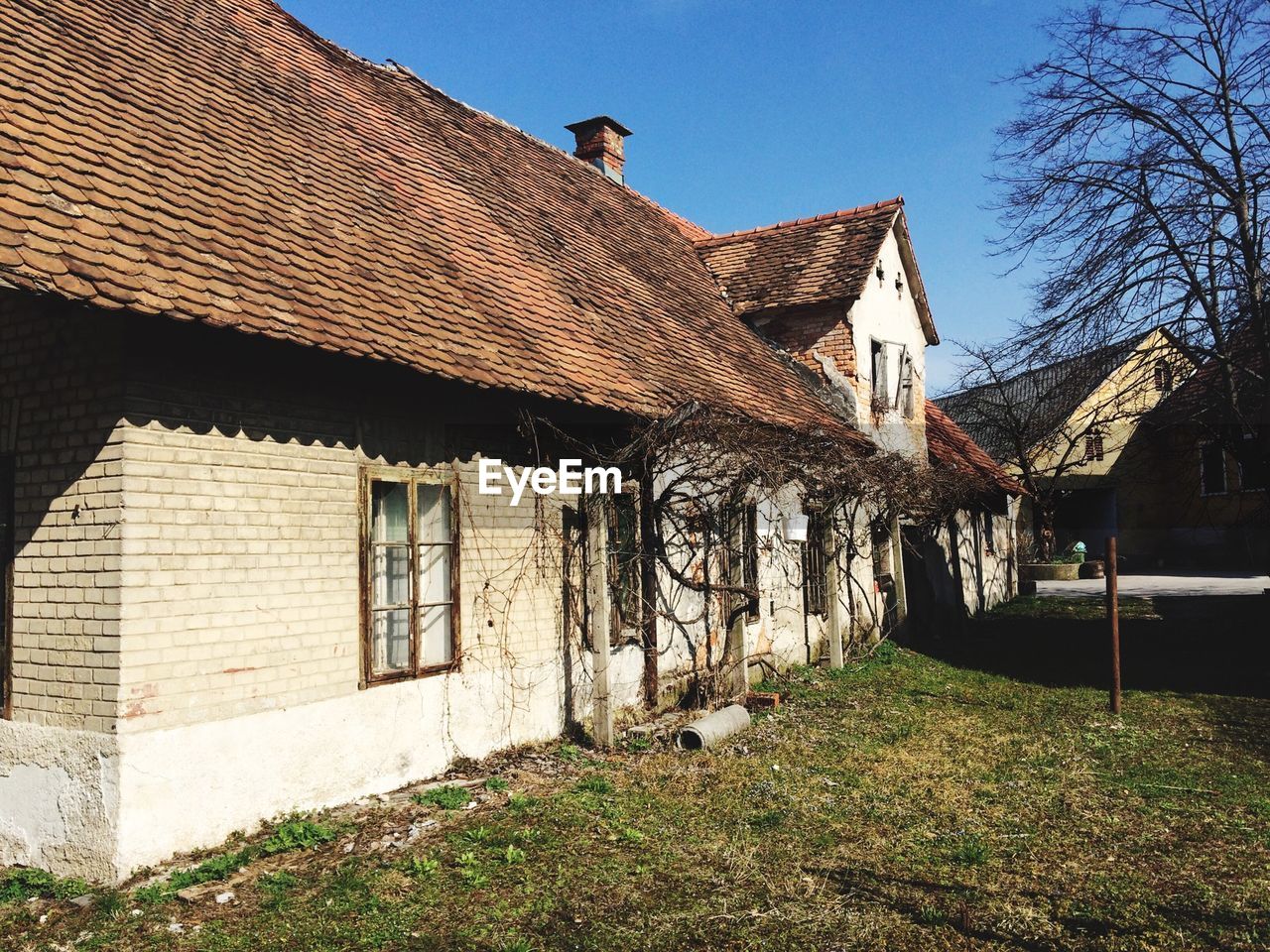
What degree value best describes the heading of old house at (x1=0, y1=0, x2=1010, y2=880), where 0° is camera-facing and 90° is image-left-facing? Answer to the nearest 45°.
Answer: approximately 315°

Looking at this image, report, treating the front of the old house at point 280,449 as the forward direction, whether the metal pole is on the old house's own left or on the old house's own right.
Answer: on the old house's own left

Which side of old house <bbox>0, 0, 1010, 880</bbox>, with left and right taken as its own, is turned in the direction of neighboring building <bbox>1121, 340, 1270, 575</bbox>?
left

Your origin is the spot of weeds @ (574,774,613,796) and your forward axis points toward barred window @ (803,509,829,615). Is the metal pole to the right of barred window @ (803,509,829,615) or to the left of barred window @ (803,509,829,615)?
right

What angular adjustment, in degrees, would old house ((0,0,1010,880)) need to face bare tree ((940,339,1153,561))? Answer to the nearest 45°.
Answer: approximately 90° to its left

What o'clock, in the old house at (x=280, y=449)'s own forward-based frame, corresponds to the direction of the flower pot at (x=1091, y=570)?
The flower pot is roughly at 9 o'clock from the old house.

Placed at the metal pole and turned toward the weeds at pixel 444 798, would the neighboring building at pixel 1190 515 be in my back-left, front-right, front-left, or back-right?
back-right

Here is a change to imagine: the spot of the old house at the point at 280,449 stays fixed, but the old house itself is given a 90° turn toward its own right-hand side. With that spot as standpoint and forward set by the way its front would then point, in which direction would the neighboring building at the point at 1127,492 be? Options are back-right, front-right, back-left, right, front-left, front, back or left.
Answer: back
